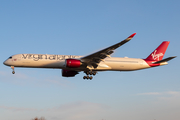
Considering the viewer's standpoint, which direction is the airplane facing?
facing to the left of the viewer
